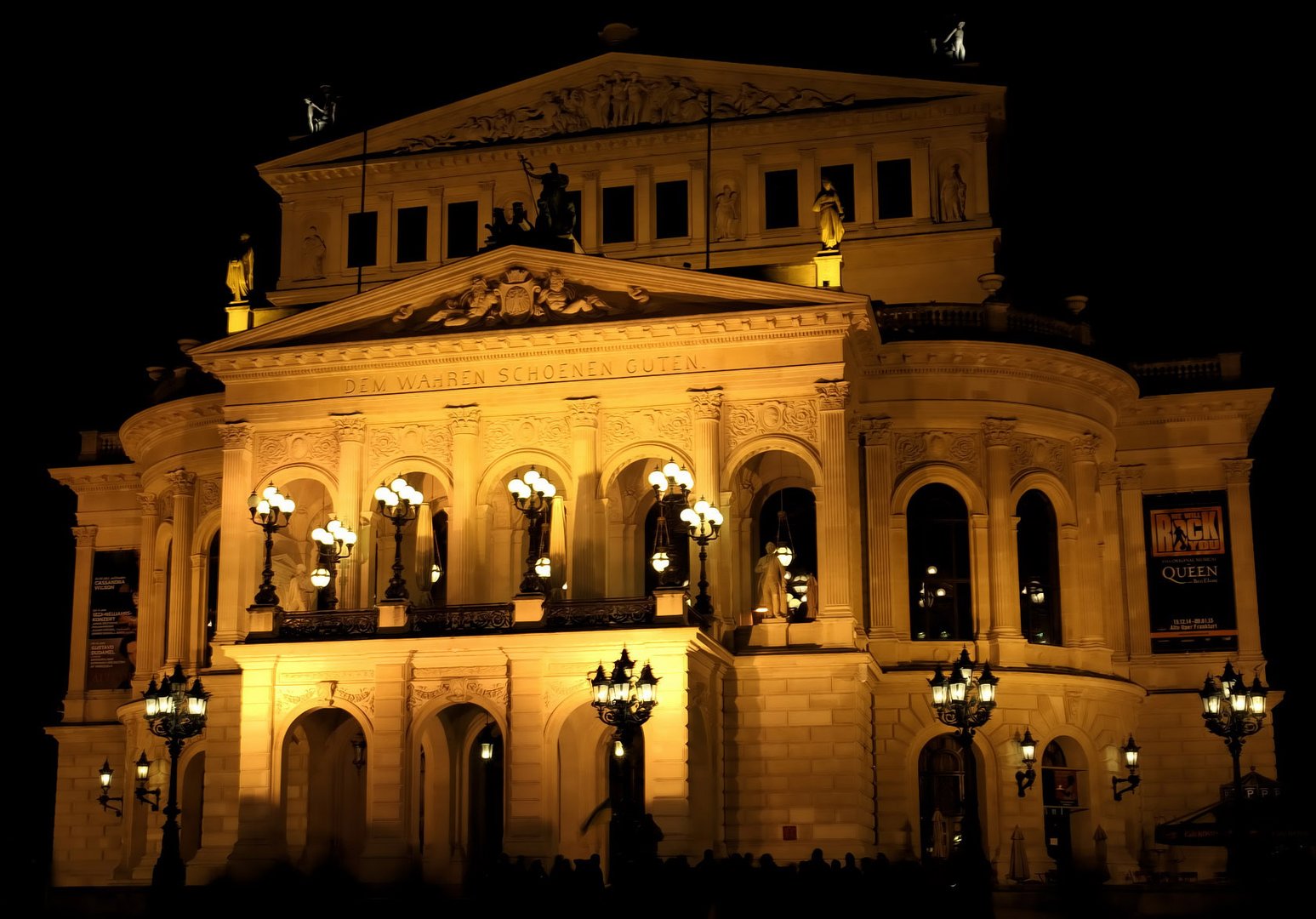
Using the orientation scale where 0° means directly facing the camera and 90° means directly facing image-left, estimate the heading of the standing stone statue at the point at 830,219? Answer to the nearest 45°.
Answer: approximately 0°

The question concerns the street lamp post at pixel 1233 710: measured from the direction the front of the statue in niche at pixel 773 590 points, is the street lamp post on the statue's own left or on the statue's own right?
on the statue's own left

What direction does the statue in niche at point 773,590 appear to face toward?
toward the camera

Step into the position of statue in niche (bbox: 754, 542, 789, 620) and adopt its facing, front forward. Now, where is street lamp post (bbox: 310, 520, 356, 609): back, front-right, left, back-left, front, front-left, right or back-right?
right

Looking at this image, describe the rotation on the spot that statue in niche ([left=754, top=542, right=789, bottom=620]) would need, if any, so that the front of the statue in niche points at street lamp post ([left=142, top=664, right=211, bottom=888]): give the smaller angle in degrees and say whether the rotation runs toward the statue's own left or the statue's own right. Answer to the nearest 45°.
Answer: approximately 45° to the statue's own right

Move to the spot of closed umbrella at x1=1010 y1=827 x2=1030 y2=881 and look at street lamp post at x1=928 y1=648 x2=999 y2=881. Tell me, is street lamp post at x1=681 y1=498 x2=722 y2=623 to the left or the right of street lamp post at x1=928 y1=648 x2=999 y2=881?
right

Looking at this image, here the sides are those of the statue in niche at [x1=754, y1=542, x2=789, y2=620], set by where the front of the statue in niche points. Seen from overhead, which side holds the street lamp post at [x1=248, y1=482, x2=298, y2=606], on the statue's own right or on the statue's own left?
on the statue's own right

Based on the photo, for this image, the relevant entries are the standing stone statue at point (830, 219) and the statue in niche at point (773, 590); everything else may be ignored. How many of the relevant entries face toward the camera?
2

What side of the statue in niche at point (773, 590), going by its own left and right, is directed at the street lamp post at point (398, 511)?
right

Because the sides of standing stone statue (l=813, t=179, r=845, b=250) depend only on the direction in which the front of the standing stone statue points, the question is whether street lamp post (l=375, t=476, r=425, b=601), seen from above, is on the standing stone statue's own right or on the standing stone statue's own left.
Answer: on the standing stone statue's own right
